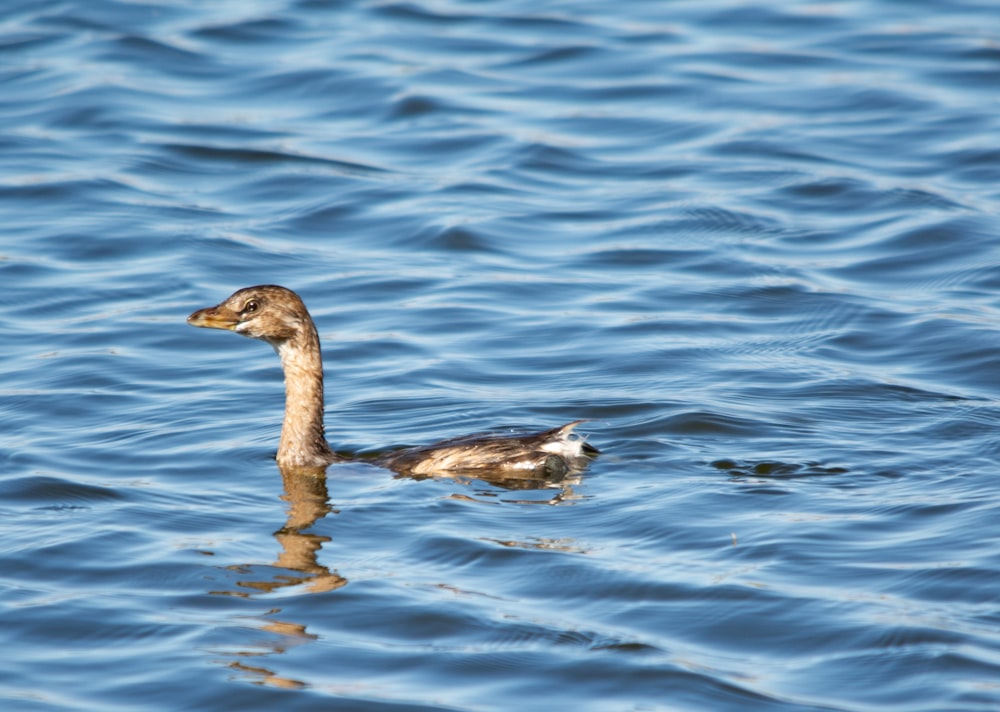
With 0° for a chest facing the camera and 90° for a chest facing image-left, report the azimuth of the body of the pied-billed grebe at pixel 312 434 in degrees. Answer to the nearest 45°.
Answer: approximately 90°
